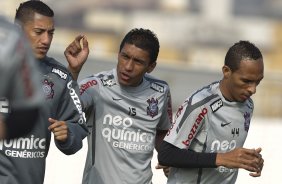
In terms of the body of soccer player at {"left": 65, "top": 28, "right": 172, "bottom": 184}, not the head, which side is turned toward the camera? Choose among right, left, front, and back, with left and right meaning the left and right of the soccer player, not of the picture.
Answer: front

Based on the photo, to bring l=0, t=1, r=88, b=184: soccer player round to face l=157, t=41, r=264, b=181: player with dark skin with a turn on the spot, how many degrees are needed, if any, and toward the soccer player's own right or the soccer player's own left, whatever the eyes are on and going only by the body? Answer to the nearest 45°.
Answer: approximately 90° to the soccer player's own left

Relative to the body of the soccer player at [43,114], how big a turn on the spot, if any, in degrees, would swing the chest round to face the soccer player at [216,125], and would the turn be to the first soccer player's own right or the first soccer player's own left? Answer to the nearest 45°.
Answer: approximately 90° to the first soccer player's own left

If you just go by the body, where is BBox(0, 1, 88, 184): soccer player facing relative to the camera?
toward the camera

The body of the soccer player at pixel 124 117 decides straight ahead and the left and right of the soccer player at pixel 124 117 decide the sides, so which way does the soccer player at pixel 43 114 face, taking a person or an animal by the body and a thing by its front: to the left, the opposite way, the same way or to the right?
the same way

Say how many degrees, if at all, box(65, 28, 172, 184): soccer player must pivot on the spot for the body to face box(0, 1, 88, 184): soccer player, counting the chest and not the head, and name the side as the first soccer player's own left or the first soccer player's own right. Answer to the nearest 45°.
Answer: approximately 45° to the first soccer player's own right

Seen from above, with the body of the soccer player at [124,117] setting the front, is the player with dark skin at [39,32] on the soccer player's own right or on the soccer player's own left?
on the soccer player's own right

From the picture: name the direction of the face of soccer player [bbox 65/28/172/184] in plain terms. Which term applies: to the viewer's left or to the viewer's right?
to the viewer's left

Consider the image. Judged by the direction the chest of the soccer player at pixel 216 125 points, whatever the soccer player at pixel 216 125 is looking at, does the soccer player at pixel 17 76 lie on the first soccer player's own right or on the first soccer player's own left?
on the first soccer player's own right

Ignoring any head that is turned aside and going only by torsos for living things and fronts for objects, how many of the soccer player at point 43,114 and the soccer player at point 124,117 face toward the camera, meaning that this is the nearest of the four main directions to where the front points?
2
